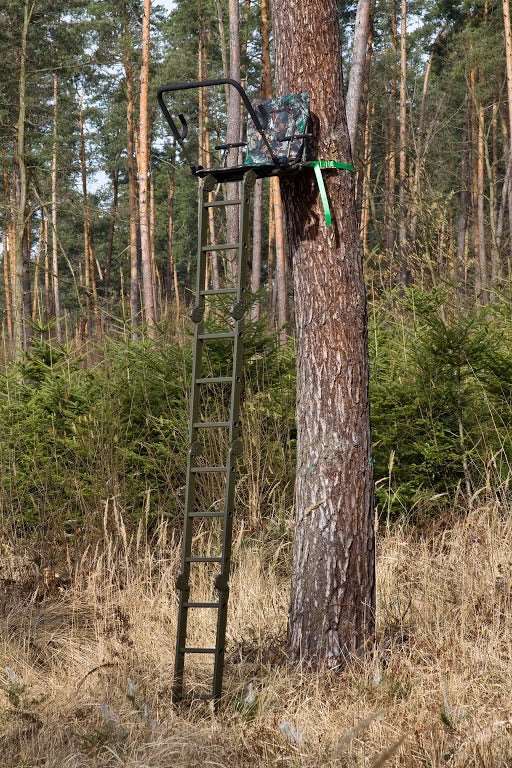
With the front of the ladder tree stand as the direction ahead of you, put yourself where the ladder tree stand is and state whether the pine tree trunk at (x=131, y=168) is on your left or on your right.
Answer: on your right

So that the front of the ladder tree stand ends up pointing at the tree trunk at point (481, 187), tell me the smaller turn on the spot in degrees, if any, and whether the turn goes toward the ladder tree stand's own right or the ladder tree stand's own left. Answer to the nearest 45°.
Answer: approximately 135° to the ladder tree stand's own right

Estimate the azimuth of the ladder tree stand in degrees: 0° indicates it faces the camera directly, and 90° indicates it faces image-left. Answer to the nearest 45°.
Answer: approximately 45°

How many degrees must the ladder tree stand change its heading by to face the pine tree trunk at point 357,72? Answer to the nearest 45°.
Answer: approximately 135° to its right
